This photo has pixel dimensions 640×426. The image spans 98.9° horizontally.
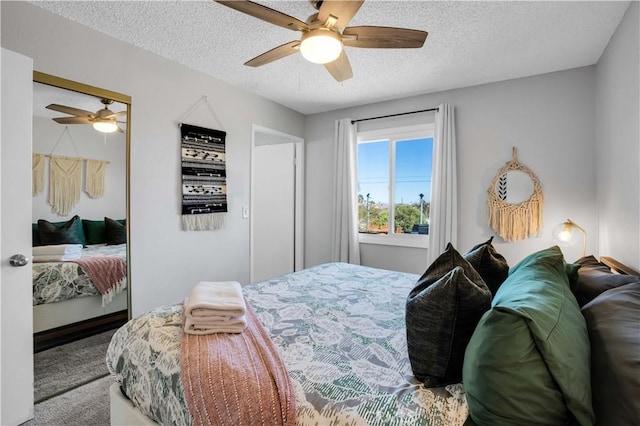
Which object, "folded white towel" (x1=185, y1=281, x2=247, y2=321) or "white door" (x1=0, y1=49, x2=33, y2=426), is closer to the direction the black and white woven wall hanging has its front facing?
the folded white towel

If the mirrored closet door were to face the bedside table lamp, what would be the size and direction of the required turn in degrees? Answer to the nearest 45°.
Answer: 0° — it already faces it

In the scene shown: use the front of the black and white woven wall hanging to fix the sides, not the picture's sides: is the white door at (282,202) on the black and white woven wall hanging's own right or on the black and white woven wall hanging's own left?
on the black and white woven wall hanging's own left

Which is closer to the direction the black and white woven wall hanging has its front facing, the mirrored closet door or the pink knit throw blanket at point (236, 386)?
the pink knit throw blanket

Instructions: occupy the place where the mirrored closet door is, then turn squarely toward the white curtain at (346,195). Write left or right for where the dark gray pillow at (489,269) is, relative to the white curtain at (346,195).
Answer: right

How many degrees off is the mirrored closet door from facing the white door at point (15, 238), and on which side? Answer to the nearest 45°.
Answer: approximately 90° to its right

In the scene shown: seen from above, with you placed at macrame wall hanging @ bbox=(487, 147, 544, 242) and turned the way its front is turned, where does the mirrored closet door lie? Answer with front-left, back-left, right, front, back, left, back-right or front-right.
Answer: front-right

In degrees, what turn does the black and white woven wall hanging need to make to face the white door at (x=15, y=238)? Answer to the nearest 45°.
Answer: approximately 90° to its right

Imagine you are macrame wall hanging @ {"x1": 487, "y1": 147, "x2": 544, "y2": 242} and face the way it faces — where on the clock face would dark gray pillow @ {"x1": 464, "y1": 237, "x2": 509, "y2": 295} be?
The dark gray pillow is roughly at 12 o'clock from the macrame wall hanging.

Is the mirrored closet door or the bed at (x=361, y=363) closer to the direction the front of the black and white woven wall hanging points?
the bed

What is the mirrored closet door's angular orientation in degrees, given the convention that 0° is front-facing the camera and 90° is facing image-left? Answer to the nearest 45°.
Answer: approximately 315°

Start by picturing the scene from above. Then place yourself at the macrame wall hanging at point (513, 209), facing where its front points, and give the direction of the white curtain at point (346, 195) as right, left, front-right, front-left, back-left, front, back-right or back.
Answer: right
